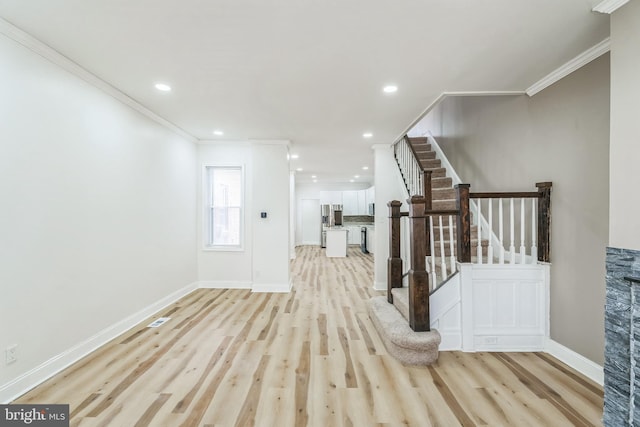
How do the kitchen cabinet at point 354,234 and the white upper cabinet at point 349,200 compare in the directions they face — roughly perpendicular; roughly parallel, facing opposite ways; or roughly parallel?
roughly parallel

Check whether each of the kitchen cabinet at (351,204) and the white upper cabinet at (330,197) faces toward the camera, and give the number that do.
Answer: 2

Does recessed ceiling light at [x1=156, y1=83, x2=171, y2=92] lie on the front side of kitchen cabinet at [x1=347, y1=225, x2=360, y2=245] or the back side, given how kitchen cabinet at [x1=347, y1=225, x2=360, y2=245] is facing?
on the front side

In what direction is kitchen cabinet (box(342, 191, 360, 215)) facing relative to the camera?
toward the camera

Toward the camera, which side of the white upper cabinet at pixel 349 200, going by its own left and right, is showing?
front

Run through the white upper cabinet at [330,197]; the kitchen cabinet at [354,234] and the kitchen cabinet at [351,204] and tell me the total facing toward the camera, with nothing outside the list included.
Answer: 3

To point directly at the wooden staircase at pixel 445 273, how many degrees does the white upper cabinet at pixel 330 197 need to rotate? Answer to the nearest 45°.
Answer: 0° — it already faces it

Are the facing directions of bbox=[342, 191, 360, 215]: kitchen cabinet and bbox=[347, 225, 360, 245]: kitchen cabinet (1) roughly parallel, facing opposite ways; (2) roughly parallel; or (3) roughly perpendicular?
roughly parallel

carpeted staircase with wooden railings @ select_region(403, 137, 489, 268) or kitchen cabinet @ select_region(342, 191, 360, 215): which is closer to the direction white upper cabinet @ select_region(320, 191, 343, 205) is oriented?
the carpeted staircase with wooden railings

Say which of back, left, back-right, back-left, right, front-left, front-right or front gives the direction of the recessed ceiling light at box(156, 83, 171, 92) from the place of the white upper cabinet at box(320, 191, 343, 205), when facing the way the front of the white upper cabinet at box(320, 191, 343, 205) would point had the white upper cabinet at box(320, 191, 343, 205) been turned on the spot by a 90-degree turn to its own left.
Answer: right

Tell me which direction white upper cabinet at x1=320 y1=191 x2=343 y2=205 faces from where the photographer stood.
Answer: facing the viewer

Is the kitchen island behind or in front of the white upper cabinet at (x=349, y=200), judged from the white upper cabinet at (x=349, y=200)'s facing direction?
in front
